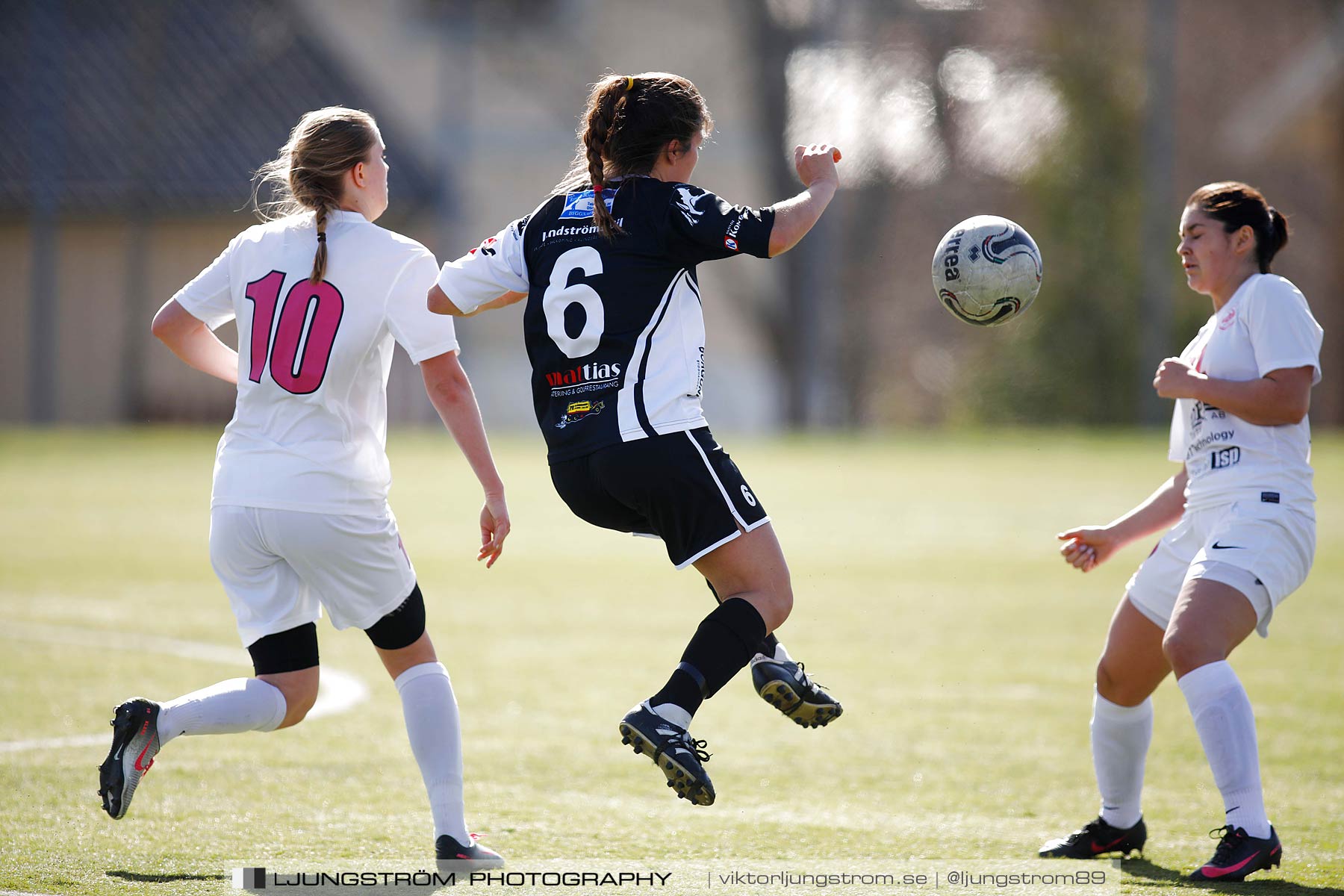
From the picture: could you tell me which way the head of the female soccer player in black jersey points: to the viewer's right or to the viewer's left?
to the viewer's right

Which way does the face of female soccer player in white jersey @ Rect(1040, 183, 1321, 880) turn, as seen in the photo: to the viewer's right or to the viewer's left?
to the viewer's left

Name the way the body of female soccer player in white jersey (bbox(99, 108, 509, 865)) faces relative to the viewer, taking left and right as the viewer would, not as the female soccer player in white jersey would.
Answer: facing away from the viewer and to the right of the viewer

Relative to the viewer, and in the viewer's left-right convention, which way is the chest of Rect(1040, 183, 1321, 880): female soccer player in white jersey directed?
facing the viewer and to the left of the viewer

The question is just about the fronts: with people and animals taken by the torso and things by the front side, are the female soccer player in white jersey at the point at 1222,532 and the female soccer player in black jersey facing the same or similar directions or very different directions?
very different directions

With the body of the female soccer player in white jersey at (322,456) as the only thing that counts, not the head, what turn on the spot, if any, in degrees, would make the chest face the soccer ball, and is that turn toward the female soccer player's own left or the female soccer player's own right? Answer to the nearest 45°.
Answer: approximately 45° to the female soccer player's own right

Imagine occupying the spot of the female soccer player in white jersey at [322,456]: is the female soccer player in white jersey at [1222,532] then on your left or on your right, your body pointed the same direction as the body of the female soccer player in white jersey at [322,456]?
on your right

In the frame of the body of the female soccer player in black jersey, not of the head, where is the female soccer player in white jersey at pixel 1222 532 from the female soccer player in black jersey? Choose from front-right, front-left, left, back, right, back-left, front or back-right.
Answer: front-right

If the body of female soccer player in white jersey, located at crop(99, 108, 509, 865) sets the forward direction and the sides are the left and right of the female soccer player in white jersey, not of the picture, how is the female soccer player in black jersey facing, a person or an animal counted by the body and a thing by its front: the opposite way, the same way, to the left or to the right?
the same way

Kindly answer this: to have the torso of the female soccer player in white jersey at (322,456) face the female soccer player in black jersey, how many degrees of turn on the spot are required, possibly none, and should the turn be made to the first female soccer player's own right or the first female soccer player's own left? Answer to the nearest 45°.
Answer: approximately 90° to the first female soccer player's own right

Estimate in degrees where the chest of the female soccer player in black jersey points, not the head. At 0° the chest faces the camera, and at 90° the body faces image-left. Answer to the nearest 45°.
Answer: approximately 225°

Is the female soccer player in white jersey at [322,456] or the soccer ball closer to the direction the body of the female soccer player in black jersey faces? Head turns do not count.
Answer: the soccer ball
